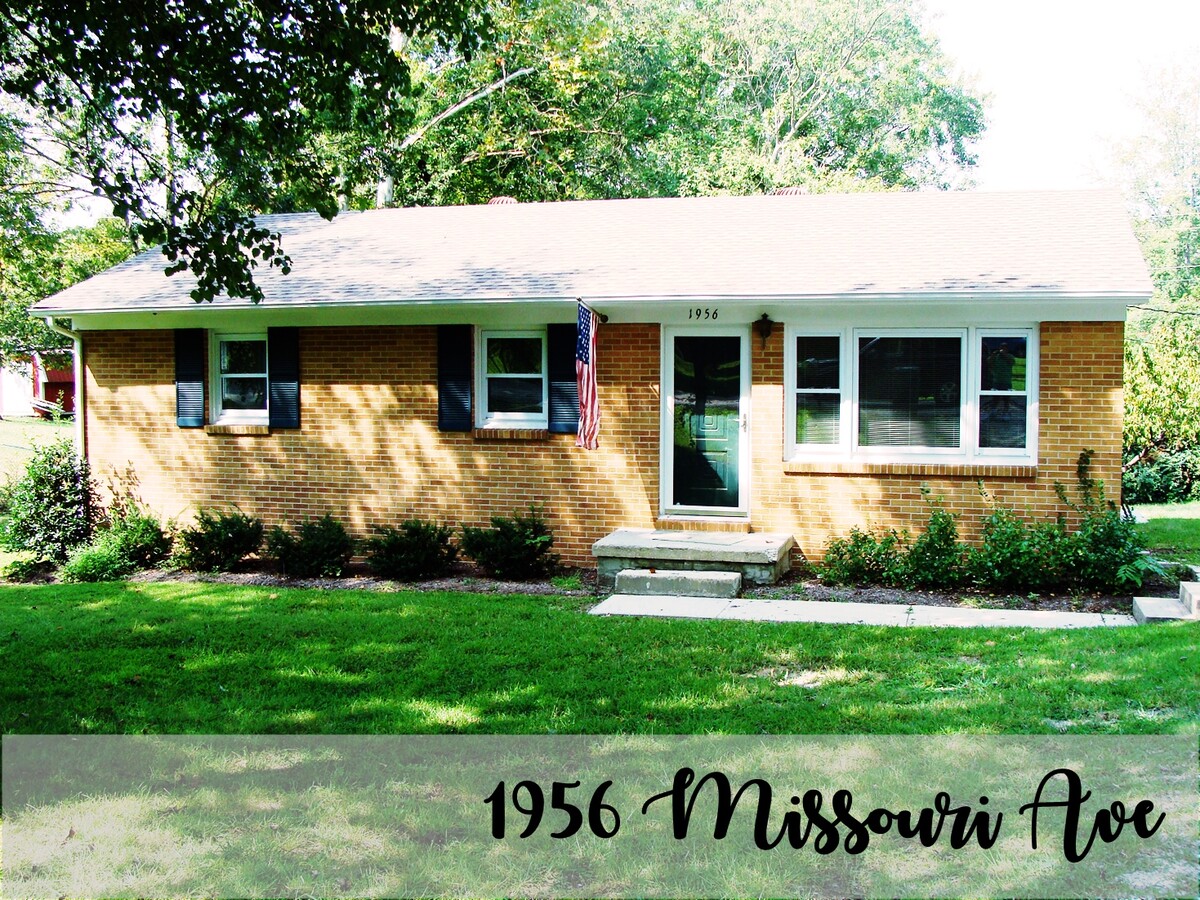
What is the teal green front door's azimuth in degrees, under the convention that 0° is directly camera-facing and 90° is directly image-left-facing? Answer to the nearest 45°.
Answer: approximately 0°

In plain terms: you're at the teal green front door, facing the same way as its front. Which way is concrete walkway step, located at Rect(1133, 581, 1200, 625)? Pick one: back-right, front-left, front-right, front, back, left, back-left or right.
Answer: front-left

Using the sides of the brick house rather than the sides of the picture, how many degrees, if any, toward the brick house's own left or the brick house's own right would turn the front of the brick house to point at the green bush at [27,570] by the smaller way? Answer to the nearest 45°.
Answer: approximately 90° to the brick house's own right

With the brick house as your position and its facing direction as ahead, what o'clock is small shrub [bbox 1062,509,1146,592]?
The small shrub is roughly at 10 o'clock from the brick house.

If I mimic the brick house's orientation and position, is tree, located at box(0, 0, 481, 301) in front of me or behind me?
in front

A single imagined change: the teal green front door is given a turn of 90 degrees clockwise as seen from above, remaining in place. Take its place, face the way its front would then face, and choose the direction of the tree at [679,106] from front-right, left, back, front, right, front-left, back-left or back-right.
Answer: right

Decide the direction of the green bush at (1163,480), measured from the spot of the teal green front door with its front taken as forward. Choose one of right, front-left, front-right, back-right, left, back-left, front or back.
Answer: back-left

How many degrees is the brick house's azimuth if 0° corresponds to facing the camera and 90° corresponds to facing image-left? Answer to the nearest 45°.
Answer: approximately 0°

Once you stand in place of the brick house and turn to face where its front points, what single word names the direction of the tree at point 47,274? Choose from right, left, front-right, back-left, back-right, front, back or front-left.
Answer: back-right

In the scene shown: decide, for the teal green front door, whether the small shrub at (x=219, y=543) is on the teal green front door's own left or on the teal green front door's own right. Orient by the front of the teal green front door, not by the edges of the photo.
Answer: on the teal green front door's own right

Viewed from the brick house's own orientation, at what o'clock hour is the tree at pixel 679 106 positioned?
The tree is roughly at 6 o'clock from the brick house.

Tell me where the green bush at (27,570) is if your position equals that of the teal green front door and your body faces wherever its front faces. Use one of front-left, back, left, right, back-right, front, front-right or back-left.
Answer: right

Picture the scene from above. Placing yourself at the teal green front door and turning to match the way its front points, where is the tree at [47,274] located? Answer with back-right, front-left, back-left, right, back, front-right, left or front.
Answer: back-right

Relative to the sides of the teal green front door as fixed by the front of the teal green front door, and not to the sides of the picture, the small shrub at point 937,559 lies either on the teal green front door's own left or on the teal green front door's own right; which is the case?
on the teal green front door's own left
